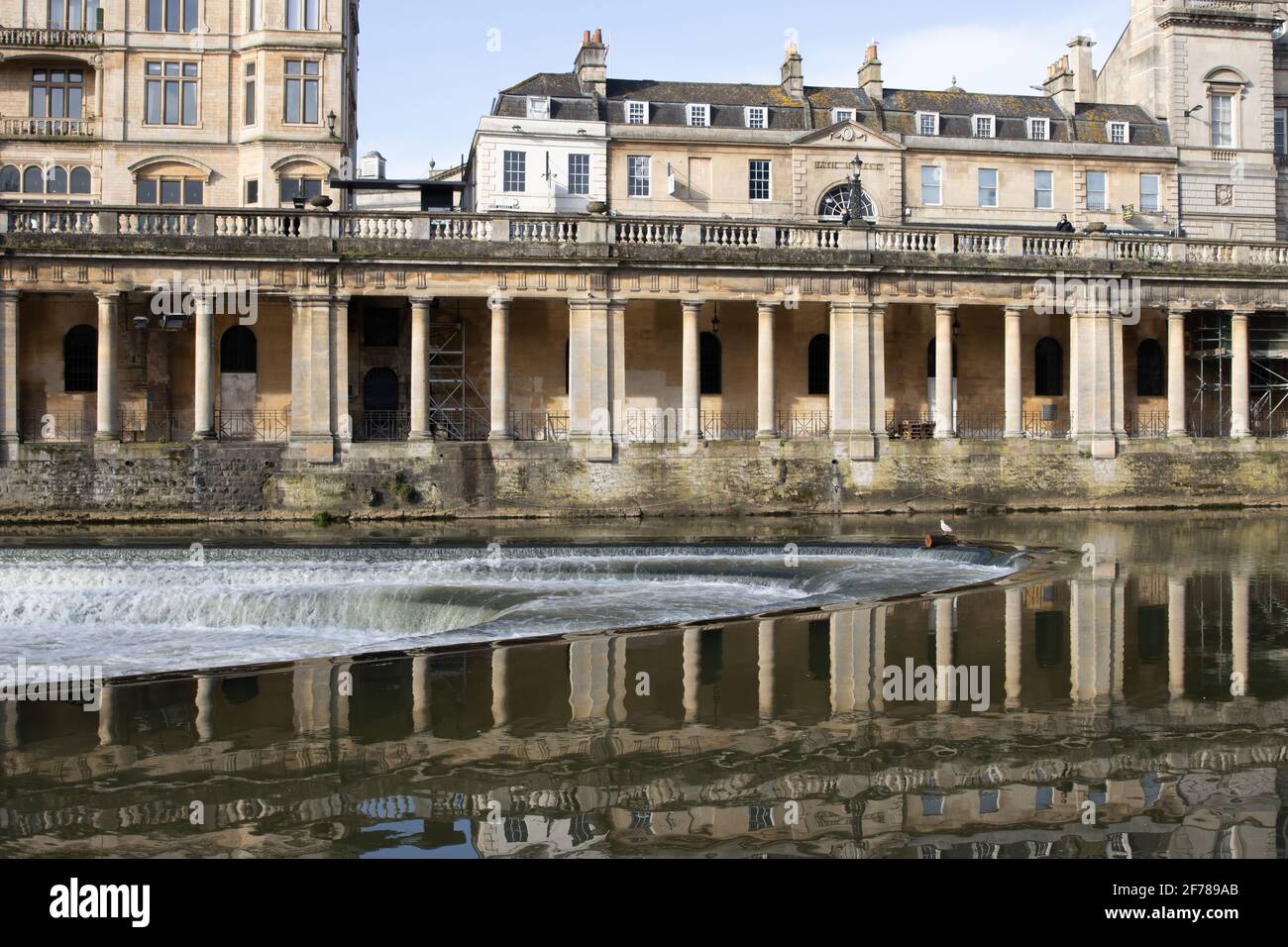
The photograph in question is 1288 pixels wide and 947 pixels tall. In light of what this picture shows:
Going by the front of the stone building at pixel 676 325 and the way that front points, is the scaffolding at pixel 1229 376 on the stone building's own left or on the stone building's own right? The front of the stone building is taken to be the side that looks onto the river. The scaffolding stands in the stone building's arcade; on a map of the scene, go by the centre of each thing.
on the stone building's own left

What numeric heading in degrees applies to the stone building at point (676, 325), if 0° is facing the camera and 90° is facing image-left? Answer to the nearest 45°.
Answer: approximately 0°
